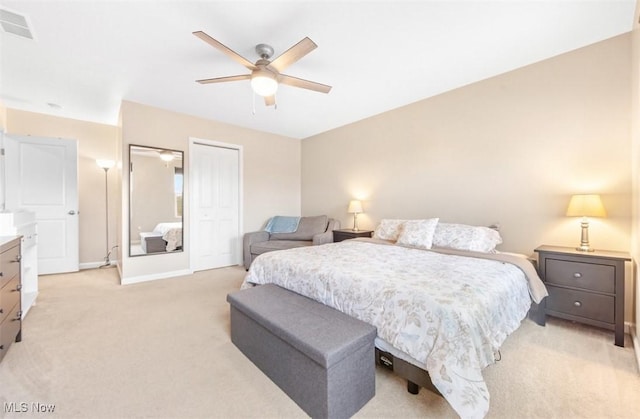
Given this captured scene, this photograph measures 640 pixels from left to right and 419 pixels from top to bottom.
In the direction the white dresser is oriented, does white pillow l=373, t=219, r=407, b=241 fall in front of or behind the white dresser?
in front

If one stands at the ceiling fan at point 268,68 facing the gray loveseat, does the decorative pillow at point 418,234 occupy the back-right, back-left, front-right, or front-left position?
front-right

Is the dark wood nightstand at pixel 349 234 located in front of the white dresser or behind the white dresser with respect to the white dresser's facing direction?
in front

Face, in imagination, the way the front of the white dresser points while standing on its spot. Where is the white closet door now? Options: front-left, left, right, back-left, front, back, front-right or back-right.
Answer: front

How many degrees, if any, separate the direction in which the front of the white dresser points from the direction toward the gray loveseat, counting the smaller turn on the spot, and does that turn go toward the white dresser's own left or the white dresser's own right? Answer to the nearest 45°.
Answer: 0° — it already faces it

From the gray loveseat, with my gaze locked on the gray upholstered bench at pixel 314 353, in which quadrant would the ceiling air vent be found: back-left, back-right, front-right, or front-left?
front-right

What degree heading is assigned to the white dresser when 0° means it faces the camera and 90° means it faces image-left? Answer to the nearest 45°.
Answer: approximately 270°

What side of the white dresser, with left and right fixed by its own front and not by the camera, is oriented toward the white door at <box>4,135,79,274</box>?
left

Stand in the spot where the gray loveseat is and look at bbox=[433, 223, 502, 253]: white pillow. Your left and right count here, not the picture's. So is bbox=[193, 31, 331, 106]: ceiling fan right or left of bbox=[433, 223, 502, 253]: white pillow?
right

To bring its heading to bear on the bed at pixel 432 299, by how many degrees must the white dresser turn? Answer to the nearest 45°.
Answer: approximately 45° to its right

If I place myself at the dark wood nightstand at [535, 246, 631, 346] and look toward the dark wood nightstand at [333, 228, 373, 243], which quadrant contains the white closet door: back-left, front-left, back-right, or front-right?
front-left

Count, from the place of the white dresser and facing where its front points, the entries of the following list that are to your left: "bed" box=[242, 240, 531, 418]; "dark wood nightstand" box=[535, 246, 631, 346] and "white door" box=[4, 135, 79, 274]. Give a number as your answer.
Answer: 1
